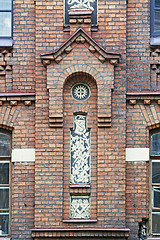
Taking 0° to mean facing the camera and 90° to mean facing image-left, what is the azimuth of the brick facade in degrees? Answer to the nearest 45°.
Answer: approximately 0°
